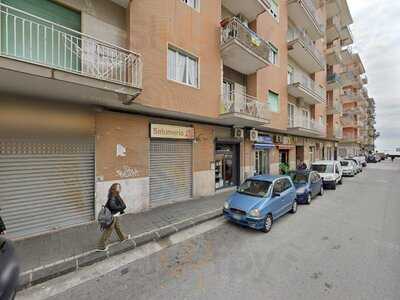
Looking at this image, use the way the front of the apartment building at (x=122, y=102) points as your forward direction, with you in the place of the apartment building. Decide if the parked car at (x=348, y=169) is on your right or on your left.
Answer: on your left

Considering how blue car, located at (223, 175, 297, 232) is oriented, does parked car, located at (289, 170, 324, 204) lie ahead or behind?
behind

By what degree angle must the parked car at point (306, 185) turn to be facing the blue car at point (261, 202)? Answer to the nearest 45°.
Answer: approximately 45° to its left

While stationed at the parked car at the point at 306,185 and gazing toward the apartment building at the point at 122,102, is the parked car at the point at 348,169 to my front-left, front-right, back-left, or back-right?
back-right

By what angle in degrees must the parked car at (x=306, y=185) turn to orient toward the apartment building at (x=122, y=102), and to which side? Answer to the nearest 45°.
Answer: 0° — it already faces it

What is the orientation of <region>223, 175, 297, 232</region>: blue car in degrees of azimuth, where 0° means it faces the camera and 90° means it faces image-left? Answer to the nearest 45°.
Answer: approximately 45°

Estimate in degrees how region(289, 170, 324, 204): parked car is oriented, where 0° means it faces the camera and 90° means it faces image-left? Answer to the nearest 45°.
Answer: approximately 45°

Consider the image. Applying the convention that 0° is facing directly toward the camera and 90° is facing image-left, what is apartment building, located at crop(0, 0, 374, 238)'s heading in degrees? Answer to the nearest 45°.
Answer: approximately 315°

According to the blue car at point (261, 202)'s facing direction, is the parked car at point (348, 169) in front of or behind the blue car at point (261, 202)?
behind

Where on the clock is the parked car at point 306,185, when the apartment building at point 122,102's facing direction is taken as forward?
The parked car is roughly at 10 o'clock from the apartment building.

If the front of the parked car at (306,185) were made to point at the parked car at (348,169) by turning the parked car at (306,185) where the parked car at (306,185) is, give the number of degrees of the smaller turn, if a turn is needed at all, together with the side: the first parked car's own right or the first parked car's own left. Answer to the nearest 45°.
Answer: approximately 135° to the first parked car's own right
